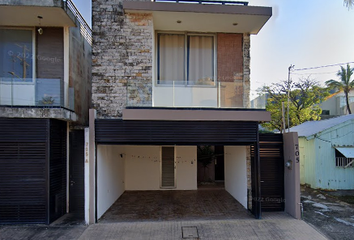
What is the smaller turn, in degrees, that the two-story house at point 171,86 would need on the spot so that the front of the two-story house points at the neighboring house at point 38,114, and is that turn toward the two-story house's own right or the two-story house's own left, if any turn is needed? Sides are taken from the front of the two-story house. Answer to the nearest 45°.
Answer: approximately 90° to the two-story house's own right

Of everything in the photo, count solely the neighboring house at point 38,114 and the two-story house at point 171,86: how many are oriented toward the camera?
2

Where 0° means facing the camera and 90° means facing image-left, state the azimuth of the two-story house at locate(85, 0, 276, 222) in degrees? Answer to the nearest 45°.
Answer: approximately 0°

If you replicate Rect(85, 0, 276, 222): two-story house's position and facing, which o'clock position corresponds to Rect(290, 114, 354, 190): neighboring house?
The neighboring house is roughly at 8 o'clock from the two-story house.

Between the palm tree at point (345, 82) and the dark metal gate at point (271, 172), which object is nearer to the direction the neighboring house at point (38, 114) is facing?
the dark metal gate

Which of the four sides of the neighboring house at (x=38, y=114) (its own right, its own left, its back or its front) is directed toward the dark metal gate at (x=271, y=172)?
left

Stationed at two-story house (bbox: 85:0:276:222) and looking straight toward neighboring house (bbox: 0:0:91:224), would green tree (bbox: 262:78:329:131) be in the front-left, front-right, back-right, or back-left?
back-right

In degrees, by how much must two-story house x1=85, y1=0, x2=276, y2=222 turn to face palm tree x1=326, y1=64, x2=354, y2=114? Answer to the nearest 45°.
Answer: approximately 135° to its left

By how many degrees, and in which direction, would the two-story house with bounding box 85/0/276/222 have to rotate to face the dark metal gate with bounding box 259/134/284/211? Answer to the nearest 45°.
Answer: approximately 90° to its left
